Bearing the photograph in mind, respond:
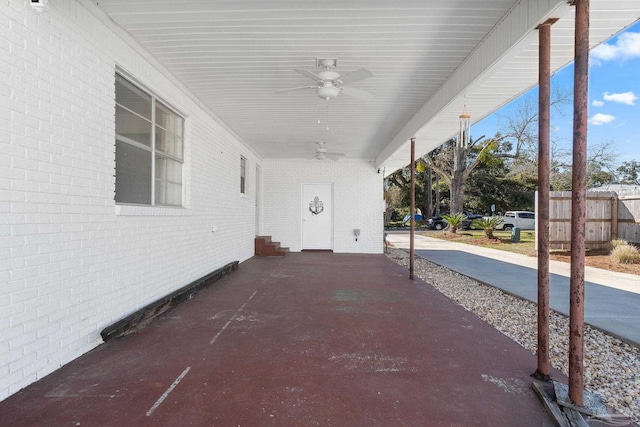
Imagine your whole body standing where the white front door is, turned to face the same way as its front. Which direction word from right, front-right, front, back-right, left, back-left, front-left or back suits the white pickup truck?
back-left

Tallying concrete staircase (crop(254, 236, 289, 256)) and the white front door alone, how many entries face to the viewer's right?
1

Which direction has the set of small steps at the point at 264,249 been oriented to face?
to the viewer's right

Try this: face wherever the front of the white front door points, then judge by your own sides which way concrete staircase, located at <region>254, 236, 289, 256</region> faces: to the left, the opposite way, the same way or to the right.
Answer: to the left

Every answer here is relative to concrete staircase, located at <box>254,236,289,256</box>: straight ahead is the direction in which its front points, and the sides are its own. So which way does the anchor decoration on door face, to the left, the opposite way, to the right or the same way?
to the right

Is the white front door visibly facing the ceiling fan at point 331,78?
yes

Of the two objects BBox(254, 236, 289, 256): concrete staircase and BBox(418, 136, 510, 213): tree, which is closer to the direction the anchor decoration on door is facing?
the concrete staircase

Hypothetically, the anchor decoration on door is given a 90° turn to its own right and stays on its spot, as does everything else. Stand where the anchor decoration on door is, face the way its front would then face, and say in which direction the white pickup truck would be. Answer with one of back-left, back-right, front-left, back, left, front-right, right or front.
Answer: back-right

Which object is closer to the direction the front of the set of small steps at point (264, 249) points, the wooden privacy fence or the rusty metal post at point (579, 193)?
the wooden privacy fence

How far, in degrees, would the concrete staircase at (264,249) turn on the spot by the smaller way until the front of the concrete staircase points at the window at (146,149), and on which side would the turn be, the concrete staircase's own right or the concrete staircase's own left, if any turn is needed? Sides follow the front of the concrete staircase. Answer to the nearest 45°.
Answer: approximately 90° to the concrete staircase's own right

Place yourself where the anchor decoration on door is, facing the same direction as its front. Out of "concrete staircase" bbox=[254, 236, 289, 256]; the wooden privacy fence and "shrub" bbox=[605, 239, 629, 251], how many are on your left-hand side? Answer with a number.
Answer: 2

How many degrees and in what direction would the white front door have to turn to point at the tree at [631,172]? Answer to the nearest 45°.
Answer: approximately 135° to its left

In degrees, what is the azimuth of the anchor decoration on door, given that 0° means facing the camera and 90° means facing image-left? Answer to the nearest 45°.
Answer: approximately 0°
